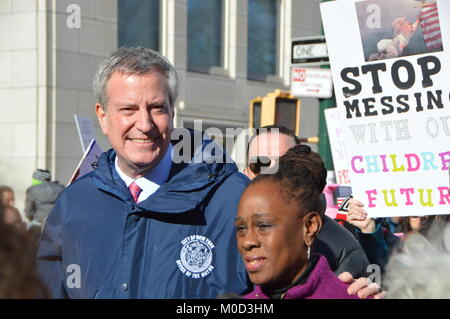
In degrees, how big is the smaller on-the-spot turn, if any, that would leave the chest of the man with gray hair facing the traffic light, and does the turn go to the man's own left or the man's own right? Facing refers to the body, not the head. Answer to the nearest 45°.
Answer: approximately 180°

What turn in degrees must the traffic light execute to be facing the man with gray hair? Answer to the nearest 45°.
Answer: approximately 45° to its right

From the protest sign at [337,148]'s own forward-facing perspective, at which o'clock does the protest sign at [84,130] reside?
the protest sign at [84,130] is roughly at 3 o'clock from the protest sign at [337,148].

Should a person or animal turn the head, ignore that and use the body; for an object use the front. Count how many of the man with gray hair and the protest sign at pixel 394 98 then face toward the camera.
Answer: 2

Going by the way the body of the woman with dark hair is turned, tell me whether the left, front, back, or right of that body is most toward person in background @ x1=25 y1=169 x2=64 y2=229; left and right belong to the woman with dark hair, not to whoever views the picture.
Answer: right

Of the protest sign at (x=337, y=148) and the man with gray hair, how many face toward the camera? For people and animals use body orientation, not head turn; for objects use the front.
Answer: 2

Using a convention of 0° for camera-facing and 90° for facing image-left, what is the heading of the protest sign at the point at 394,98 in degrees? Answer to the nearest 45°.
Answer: approximately 0°

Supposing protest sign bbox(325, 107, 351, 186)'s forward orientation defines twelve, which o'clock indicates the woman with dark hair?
The woman with dark hair is roughly at 12 o'clock from the protest sign.
